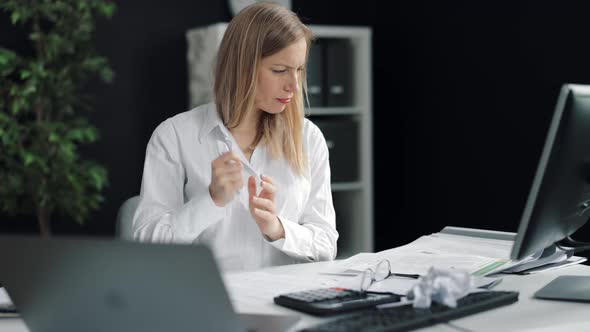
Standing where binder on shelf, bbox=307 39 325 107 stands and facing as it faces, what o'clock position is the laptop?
The laptop is roughly at 12 o'clock from the binder on shelf.

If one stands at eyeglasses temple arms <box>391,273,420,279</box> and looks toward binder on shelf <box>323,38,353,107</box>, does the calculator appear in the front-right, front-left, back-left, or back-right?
back-left

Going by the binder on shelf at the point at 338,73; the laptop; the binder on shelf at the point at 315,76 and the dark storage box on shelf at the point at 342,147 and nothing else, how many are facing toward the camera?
3

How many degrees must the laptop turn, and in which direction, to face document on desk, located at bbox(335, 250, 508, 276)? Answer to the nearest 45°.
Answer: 0° — it already faces it

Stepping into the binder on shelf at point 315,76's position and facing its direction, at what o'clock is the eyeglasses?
The eyeglasses is roughly at 12 o'clock from the binder on shelf.

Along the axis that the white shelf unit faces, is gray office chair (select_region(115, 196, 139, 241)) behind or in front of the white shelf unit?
in front

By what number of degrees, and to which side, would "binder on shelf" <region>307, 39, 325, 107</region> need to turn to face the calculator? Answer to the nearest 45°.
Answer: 0° — it already faces it

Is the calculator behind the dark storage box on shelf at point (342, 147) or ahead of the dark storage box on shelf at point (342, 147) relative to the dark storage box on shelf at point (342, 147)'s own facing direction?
ahead

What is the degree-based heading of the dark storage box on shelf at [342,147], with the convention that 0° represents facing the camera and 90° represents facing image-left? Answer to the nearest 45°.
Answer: approximately 0°

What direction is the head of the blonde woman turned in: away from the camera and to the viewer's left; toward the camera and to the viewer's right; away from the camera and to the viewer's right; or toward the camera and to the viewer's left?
toward the camera and to the viewer's right

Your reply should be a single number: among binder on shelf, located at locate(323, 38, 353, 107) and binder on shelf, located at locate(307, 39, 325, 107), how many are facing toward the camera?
2
